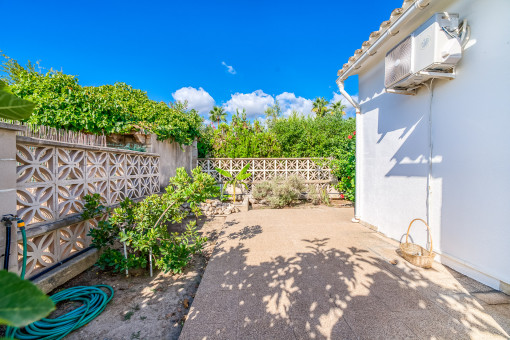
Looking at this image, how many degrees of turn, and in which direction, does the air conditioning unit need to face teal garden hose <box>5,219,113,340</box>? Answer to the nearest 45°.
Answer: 0° — it already faces it

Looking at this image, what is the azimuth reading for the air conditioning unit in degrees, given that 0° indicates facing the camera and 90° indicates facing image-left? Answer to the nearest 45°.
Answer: approximately 45°

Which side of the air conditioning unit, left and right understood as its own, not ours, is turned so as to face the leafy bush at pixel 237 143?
right

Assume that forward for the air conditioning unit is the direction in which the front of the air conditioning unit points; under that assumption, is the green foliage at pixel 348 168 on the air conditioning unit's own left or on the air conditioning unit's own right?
on the air conditioning unit's own right

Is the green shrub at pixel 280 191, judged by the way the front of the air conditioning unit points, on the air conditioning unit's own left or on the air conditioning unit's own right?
on the air conditioning unit's own right

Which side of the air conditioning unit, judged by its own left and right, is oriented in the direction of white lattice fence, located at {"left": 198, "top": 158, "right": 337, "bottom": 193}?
right

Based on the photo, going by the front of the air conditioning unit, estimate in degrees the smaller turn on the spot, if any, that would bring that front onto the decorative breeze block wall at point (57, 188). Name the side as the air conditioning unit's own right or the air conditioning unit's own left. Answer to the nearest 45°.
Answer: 0° — it already faces it

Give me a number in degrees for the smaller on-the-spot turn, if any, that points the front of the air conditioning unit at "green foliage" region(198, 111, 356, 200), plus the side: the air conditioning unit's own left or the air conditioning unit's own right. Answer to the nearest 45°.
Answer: approximately 90° to the air conditioning unit's own right

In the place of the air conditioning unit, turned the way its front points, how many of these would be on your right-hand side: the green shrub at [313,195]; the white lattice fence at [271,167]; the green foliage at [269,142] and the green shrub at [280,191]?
4
